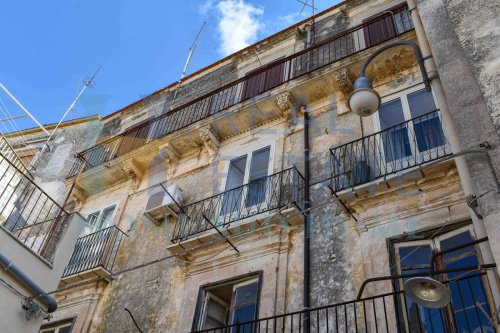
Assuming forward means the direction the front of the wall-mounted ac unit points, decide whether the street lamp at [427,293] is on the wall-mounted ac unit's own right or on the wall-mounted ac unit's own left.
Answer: on the wall-mounted ac unit's own left

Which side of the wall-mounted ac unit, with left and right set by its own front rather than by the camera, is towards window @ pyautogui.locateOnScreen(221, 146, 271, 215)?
left
